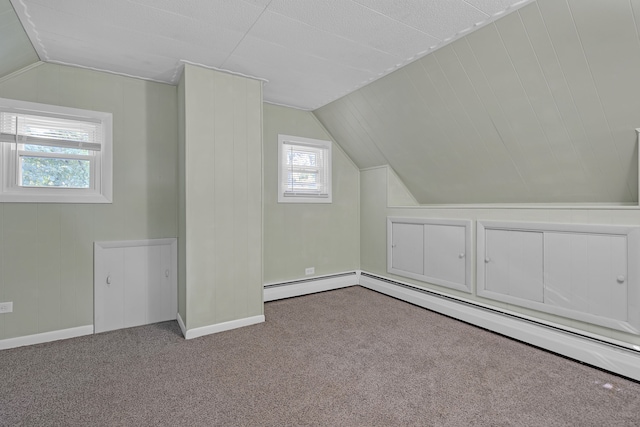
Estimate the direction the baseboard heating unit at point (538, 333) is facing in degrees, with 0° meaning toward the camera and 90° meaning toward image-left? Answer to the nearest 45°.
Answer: approximately 45°

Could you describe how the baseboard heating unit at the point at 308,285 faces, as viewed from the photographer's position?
facing the viewer and to the right of the viewer

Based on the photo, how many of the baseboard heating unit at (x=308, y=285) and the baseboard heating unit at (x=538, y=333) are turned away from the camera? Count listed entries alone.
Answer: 0

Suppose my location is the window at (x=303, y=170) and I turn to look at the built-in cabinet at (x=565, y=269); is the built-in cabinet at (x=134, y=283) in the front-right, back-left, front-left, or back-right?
back-right

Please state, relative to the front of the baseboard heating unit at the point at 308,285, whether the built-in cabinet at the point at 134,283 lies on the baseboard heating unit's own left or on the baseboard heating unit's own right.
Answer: on the baseboard heating unit's own right

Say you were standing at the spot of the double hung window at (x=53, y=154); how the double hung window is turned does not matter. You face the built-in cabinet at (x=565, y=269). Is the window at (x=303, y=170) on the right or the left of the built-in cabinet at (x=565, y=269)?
left

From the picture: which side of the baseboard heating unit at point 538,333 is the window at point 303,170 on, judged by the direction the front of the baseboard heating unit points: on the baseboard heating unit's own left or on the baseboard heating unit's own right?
on the baseboard heating unit's own right

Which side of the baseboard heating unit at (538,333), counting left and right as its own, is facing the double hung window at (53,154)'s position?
front

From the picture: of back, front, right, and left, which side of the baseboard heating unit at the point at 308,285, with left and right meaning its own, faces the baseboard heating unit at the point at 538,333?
front
